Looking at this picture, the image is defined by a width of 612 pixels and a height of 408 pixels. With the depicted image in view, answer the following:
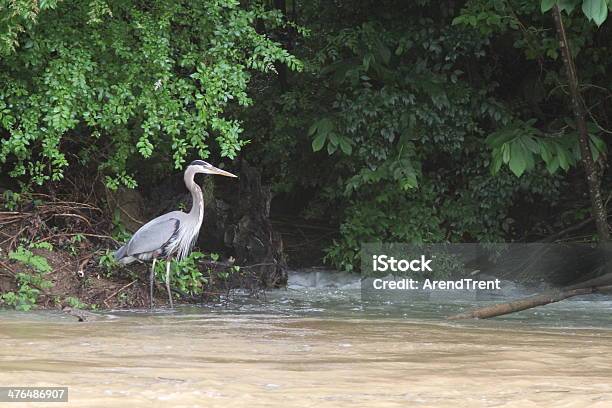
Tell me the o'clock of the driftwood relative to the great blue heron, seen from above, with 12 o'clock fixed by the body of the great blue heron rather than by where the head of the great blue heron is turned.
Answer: The driftwood is roughly at 1 o'clock from the great blue heron.

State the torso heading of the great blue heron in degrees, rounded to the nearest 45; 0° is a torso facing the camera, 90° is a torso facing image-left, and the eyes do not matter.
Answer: approximately 270°

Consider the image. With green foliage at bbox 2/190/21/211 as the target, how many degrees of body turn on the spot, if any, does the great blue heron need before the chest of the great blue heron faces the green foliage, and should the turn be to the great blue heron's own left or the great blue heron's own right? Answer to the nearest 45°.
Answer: approximately 135° to the great blue heron's own left

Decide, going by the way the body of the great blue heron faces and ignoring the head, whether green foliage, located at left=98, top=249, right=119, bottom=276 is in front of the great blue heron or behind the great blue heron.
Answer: behind

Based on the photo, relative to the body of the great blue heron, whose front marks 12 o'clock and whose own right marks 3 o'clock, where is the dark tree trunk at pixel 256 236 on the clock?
The dark tree trunk is roughly at 10 o'clock from the great blue heron.

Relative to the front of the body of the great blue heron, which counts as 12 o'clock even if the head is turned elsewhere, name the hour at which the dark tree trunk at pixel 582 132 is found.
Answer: The dark tree trunk is roughly at 12 o'clock from the great blue heron.
